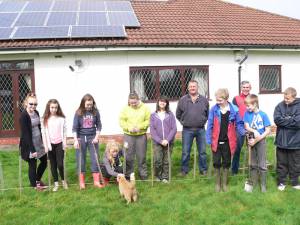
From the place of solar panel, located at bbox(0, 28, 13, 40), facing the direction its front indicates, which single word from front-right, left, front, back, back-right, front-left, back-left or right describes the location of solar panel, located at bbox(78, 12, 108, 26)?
left

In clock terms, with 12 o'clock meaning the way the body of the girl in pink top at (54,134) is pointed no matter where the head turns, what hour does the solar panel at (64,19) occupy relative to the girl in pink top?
The solar panel is roughly at 6 o'clock from the girl in pink top.

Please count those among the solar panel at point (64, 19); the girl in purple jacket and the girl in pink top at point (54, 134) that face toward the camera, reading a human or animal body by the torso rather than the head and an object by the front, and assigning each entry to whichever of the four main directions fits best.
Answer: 3

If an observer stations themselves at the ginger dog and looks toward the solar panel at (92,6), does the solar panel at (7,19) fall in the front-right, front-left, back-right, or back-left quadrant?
front-left

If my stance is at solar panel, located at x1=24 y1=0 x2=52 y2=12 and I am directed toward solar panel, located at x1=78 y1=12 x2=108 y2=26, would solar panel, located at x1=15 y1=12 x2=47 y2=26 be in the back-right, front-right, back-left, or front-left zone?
front-right

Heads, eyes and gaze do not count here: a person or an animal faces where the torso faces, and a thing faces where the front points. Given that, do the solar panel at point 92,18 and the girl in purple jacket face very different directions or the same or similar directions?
same or similar directions

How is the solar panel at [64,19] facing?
toward the camera

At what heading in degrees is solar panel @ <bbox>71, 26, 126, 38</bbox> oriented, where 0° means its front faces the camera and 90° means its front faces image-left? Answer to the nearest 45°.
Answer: approximately 0°

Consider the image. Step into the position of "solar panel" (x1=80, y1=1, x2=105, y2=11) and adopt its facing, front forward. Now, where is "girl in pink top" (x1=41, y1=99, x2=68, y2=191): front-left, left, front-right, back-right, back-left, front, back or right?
front

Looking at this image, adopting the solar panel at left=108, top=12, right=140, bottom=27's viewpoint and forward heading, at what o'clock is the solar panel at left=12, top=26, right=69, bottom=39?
the solar panel at left=12, top=26, right=69, bottom=39 is roughly at 2 o'clock from the solar panel at left=108, top=12, right=140, bottom=27.

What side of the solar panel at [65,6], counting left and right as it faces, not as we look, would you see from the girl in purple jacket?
front

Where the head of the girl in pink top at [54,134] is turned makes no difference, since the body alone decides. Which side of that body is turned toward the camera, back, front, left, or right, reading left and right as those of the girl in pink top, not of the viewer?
front

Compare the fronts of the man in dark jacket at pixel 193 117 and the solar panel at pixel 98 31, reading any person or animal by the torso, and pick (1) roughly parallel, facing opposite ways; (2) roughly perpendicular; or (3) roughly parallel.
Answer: roughly parallel
